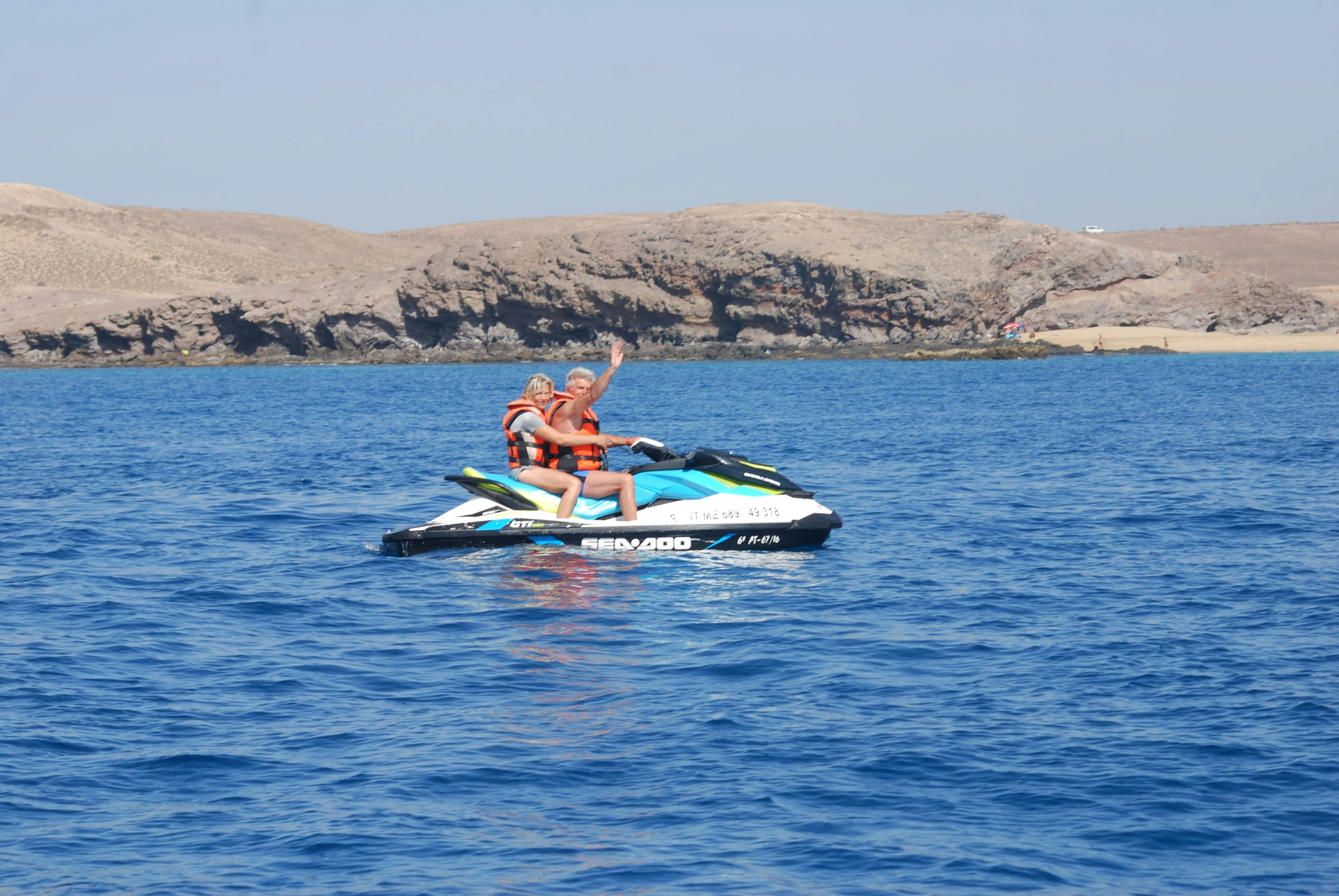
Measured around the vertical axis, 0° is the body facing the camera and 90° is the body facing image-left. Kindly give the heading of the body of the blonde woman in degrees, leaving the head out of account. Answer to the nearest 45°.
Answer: approximately 270°

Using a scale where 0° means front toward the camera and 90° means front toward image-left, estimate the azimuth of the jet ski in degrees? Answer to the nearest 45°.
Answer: approximately 270°

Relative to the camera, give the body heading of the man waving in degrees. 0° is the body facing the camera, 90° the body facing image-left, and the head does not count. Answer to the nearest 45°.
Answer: approximately 270°
